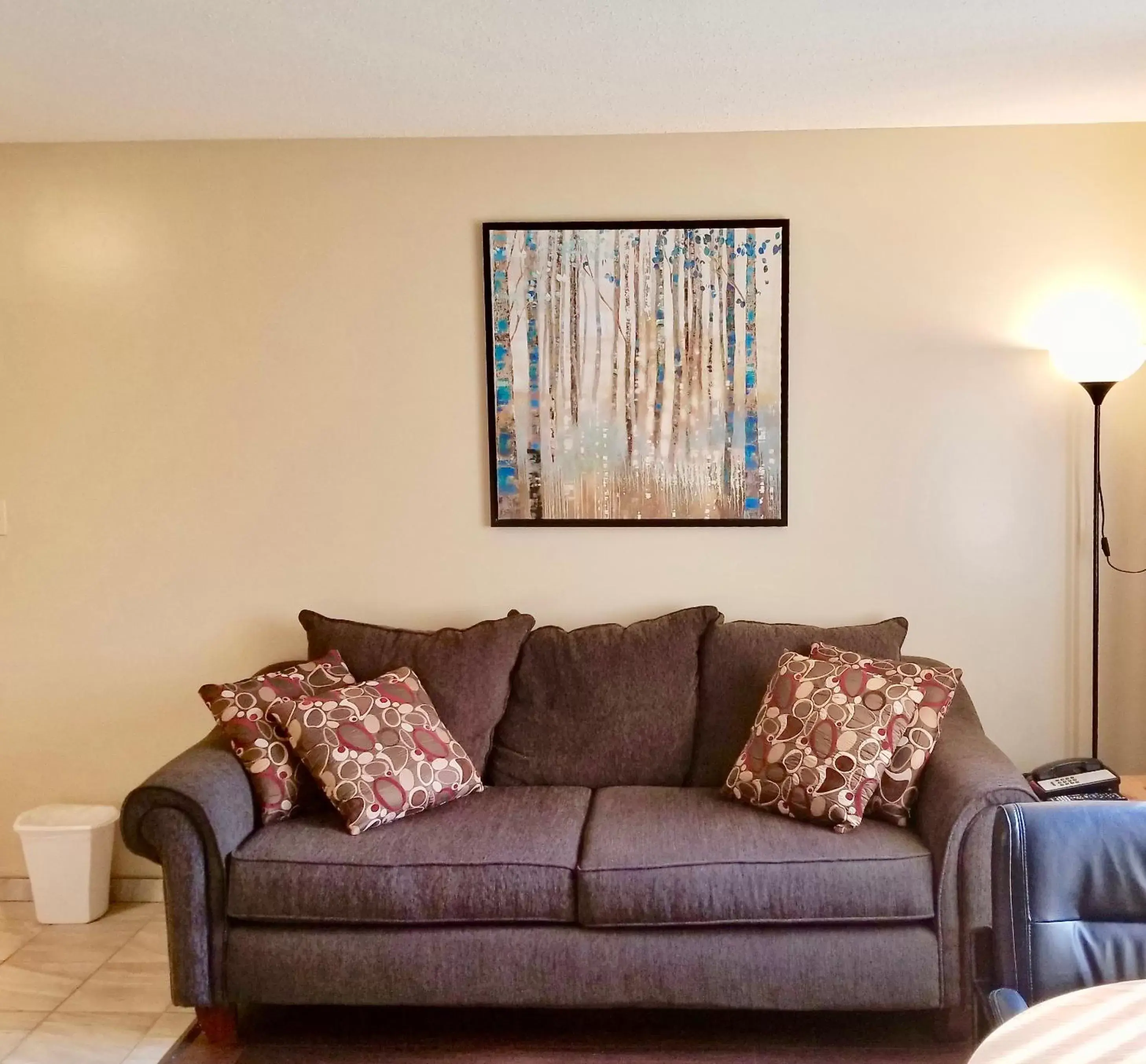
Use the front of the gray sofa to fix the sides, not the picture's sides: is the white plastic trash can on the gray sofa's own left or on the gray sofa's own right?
on the gray sofa's own right

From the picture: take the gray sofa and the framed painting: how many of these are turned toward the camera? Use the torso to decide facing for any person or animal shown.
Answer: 2

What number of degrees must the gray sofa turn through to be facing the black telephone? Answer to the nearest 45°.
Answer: approximately 90° to its left

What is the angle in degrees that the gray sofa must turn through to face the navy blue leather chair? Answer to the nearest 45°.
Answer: approximately 45° to its left

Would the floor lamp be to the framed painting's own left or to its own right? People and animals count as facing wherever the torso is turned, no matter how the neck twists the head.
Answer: on its left

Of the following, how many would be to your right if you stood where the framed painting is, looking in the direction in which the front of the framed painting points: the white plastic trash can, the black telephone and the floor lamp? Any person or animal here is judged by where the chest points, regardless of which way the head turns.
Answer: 1

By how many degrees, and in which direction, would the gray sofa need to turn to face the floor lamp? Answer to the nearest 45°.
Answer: approximately 90° to its left

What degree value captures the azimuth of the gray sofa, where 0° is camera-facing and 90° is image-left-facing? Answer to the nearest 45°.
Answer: approximately 0°

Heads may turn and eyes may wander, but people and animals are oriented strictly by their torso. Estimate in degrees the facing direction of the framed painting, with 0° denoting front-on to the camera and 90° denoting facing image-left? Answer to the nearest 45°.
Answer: approximately 0°
